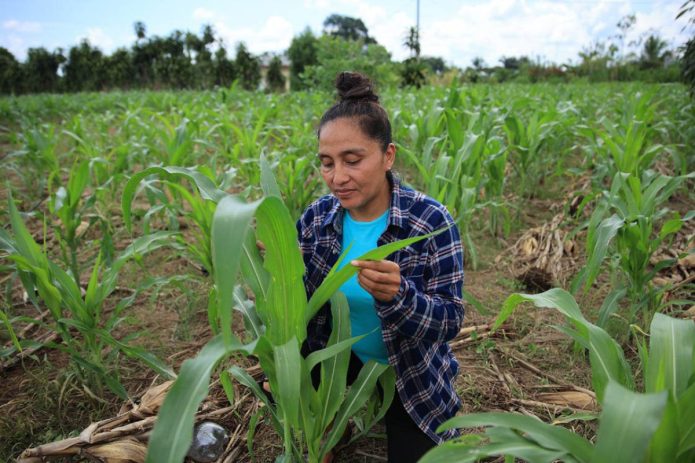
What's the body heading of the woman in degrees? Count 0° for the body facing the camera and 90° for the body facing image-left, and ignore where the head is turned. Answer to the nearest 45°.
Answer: approximately 45°

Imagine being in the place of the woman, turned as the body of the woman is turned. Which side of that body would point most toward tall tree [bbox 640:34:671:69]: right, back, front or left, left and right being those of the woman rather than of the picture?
back

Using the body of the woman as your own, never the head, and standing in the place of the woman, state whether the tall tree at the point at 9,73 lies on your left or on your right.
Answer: on your right

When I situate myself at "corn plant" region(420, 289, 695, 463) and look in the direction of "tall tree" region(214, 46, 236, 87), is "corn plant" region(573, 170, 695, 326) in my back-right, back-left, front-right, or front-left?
front-right

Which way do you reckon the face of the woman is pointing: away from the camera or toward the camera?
toward the camera

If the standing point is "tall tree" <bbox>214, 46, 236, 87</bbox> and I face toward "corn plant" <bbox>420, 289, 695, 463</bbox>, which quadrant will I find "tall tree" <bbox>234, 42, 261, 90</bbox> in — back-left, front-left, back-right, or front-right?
front-left

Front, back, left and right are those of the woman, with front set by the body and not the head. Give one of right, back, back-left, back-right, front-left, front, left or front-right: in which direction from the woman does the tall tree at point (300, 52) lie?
back-right

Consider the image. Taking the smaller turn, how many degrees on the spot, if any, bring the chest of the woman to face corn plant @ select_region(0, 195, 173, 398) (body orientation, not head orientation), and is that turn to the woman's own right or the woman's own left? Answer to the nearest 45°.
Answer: approximately 45° to the woman's own right

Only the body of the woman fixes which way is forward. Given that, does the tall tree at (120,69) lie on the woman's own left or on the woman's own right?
on the woman's own right
